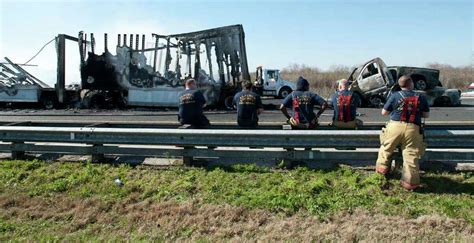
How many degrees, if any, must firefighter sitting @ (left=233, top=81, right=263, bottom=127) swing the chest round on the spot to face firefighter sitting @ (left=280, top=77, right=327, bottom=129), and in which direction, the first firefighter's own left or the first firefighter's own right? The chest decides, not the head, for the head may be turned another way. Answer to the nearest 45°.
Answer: approximately 135° to the first firefighter's own right

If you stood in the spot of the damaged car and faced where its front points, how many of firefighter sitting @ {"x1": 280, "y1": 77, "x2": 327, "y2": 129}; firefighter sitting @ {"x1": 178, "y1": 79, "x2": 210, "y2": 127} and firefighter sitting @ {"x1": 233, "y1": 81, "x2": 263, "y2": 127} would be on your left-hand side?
3

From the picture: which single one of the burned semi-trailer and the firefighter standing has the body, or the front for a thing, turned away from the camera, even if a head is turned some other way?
the firefighter standing

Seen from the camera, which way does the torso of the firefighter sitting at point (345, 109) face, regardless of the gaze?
away from the camera

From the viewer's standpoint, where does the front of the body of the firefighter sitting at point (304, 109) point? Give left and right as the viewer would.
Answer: facing away from the viewer

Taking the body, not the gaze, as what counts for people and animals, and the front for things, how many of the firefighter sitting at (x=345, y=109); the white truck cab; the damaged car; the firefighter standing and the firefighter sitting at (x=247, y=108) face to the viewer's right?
1

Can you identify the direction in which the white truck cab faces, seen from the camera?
facing to the right of the viewer

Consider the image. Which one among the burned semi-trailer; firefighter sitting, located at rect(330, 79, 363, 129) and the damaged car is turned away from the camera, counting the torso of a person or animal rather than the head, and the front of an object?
the firefighter sitting

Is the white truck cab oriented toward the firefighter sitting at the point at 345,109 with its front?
no

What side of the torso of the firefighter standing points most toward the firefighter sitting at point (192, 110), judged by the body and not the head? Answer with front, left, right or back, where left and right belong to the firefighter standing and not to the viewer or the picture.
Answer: left

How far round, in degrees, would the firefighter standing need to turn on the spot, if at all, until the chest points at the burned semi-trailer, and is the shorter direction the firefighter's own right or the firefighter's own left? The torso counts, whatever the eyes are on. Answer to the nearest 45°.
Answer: approximately 45° to the firefighter's own left

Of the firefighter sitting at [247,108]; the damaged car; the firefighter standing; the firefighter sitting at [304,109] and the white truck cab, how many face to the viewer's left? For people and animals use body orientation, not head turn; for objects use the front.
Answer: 1

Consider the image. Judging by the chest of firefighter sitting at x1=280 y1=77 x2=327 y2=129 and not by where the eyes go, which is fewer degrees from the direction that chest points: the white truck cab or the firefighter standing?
the white truck cab

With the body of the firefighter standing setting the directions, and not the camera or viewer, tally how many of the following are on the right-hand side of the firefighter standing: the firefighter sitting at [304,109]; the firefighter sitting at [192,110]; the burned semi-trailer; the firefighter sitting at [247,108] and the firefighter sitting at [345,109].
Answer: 0

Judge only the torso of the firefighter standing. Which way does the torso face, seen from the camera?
away from the camera

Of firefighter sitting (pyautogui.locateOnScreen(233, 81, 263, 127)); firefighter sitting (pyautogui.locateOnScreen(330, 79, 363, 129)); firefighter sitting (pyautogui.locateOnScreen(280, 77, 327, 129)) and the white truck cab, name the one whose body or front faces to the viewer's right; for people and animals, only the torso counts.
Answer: the white truck cab

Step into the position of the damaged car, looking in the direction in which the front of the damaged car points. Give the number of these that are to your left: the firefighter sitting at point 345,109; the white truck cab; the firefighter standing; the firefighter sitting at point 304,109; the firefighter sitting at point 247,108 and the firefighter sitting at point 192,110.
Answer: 5

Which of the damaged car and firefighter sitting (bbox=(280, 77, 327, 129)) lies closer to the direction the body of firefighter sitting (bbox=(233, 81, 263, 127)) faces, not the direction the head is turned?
the damaged car

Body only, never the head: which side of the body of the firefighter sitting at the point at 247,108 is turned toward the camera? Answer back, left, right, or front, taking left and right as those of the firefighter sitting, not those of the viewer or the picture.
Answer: back

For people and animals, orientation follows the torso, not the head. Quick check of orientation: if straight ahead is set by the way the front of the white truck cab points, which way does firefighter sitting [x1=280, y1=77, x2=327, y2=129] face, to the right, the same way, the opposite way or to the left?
to the left

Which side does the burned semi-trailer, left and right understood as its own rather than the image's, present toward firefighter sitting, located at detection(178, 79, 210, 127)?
right

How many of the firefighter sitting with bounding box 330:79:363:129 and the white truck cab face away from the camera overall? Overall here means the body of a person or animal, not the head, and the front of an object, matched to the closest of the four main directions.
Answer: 1
